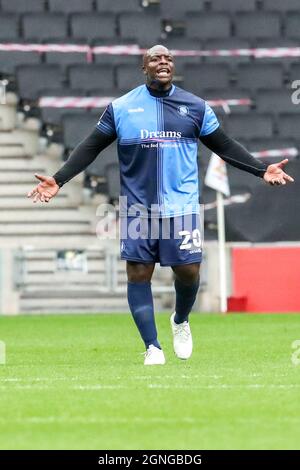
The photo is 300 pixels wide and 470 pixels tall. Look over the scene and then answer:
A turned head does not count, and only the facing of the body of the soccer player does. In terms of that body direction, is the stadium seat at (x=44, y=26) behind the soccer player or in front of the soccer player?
behind

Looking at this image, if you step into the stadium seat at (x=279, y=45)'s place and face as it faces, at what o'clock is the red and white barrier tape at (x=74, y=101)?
The red and white barrier tape is roughly at 2 o'clock from the stadium seat.

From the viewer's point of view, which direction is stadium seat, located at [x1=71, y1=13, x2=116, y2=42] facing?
toward the camera

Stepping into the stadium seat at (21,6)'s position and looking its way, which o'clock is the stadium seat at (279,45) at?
the stadium seat at (279,45) is roughly at 9 o'clock from the stadium seat at (21,6).

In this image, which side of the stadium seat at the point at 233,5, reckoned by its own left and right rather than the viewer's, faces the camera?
front

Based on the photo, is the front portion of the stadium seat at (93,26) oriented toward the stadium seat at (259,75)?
no

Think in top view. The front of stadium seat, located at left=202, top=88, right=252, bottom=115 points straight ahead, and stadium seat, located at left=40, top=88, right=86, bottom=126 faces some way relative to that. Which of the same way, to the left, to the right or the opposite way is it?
the same way

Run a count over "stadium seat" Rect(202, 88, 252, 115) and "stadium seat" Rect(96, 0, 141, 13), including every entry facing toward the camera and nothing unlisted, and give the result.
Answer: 2

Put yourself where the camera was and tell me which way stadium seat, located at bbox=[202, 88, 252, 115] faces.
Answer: facing the viewer

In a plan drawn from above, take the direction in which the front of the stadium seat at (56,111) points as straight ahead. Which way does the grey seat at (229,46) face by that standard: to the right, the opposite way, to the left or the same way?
the same way

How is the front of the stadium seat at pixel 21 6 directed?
toward the camera
